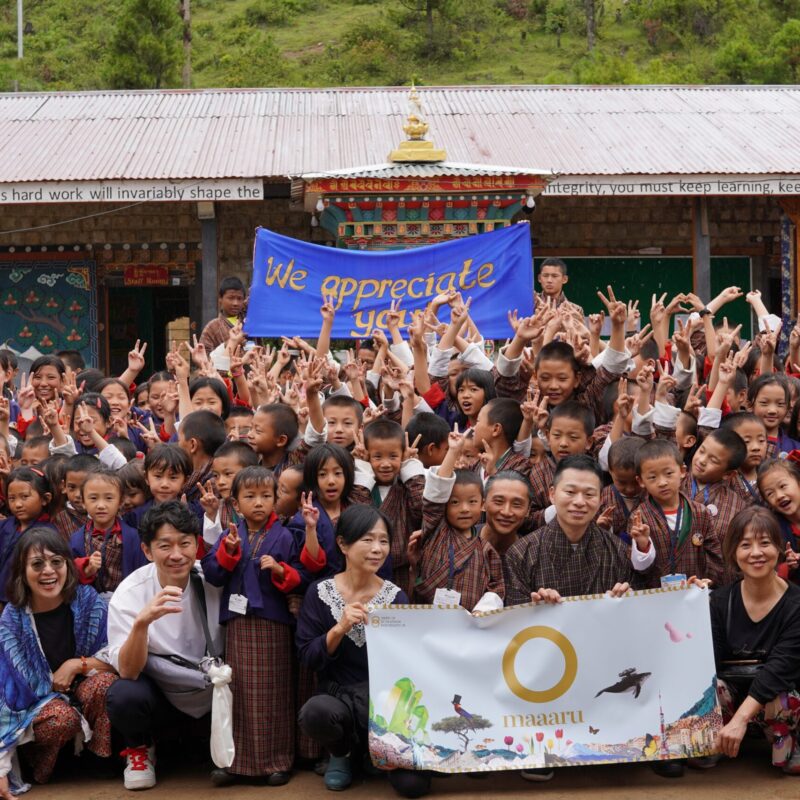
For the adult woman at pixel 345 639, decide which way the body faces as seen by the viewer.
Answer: toward the camera

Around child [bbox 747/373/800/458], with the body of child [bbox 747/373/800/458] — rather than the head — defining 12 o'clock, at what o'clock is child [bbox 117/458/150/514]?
child [bbox 117/458/150/514] is roughly at 2 o'clock from child [bbox 747/373/800/458].

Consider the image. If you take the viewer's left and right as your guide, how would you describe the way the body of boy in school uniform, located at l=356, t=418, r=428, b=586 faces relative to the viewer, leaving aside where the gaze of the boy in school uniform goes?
facing the viewer

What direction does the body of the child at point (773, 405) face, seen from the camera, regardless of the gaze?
toward the camera

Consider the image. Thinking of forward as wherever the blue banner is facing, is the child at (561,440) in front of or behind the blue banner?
in front
